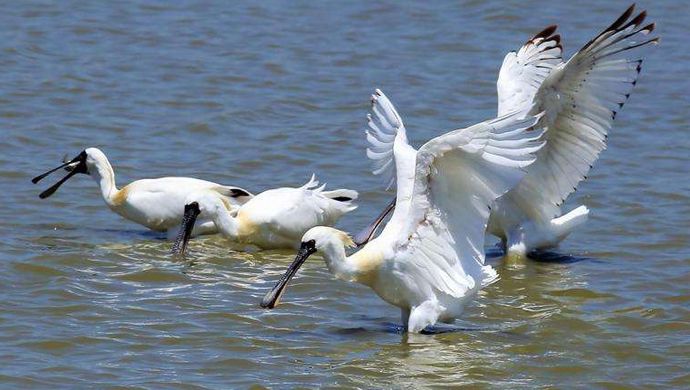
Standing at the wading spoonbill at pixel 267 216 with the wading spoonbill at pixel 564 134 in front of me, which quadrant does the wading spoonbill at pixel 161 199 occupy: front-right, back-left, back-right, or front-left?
back-left

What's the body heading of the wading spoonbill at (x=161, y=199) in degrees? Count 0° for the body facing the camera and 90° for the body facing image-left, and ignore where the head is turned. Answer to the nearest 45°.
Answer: approximately 90°

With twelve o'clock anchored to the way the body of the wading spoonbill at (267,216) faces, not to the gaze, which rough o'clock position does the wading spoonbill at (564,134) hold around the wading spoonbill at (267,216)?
the wading spoonbill at (564,134) is roughly at 6 o'clock from the wading spoonbill at (267,216).

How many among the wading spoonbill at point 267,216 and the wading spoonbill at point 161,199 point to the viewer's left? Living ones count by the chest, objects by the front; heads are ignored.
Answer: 2

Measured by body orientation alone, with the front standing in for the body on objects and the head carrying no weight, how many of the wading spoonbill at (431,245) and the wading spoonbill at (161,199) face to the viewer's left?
2

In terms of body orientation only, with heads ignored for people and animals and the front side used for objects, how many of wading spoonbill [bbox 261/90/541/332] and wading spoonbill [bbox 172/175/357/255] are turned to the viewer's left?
2

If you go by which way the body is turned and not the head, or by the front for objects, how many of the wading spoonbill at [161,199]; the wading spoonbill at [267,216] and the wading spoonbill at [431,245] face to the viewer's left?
3

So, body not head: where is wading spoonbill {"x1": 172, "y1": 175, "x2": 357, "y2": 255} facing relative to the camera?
to the viewer's left

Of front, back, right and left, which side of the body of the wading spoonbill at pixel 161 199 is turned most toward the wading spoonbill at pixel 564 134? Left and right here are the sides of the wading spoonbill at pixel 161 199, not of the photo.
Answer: back

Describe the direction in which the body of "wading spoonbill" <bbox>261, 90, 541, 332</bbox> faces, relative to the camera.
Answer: to the viewer's left
